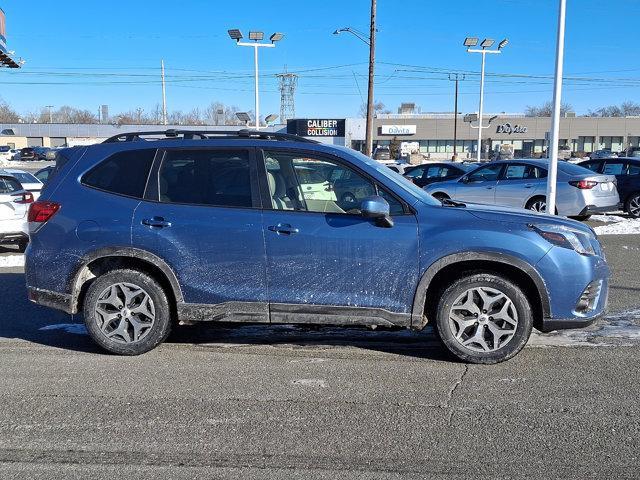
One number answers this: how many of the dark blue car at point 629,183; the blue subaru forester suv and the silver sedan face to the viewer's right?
1

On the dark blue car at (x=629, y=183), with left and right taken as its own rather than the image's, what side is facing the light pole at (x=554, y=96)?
left

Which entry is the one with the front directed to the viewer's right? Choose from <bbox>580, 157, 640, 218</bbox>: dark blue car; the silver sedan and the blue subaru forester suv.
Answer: the blue subaru forester suv

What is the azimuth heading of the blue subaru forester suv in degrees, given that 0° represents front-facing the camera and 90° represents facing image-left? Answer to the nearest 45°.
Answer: approximately 270°

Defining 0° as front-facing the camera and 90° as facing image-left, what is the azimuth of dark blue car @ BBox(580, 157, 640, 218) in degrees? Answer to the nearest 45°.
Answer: approximately 135°

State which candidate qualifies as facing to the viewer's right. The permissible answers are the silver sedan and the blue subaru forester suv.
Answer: the blue subaru forester suv

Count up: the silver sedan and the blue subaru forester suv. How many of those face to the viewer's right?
1

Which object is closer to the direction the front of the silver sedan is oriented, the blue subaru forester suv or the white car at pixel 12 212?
the white car

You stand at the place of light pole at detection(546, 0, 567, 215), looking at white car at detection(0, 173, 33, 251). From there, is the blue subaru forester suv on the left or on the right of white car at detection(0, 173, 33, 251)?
left

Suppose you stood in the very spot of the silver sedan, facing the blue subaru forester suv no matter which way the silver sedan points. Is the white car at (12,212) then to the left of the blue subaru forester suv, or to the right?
right

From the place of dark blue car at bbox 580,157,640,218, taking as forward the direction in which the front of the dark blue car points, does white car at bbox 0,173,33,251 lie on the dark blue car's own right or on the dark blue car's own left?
on the dark blue car's own left

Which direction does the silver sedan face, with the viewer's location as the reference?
facing away from the viewer and to the left of the viewer
